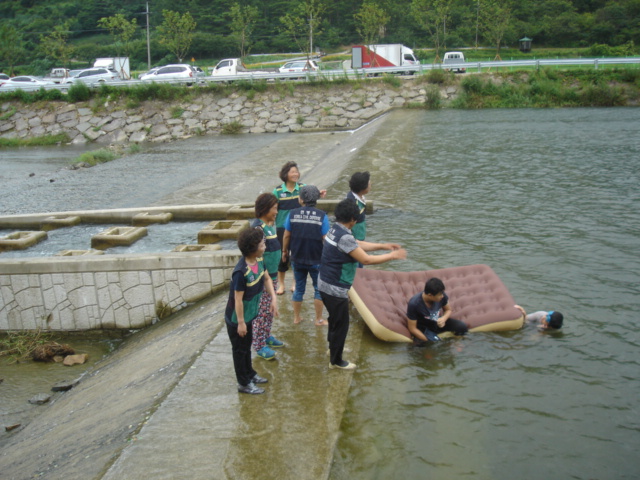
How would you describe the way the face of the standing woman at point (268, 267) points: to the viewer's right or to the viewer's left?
to the viewer's right

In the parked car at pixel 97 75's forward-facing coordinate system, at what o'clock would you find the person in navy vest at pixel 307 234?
The person in navy vest is roughly at 9 o'clock from the parked car.

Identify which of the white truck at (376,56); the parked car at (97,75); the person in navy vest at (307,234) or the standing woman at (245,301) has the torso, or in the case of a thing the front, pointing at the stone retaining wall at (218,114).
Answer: the person in navy vest

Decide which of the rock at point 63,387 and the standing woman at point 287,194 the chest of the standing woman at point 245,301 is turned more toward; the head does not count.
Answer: the standing woman

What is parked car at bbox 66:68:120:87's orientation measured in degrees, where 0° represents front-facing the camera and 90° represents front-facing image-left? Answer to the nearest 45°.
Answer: approximately 90°

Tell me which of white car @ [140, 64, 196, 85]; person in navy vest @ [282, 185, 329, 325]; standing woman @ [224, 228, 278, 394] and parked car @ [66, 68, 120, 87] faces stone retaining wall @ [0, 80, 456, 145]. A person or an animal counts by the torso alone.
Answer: the person in navy vest

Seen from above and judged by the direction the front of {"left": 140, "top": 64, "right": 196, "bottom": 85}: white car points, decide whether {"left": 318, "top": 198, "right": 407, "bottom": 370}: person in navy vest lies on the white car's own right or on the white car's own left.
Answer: on the white car's own left

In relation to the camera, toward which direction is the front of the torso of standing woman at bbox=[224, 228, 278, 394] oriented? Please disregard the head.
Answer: to the viewer's right

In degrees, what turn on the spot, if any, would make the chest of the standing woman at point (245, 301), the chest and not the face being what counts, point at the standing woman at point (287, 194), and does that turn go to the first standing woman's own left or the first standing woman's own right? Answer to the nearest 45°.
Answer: approximately 90° to the first standing woman's own left

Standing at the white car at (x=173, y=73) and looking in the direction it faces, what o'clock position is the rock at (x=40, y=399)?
The rock is roughly at 9 o'clock from the white car.

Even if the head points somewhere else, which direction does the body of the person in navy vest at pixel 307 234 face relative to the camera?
away from the camera
